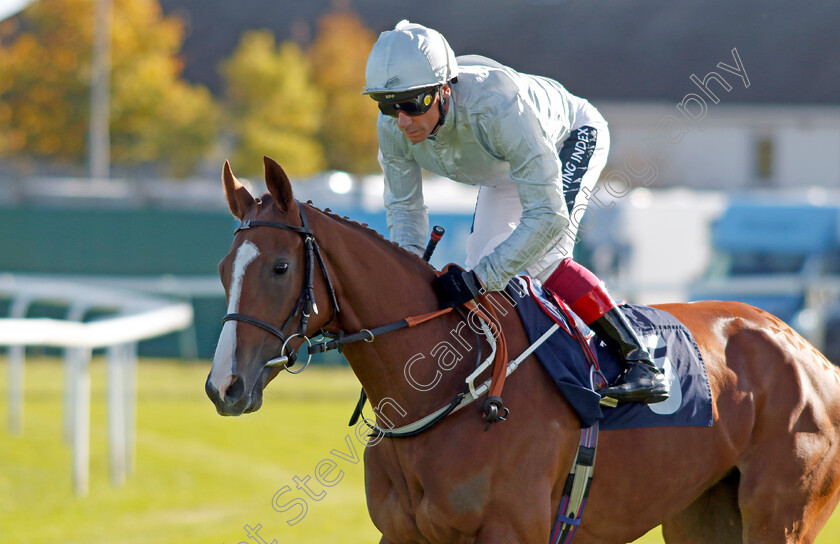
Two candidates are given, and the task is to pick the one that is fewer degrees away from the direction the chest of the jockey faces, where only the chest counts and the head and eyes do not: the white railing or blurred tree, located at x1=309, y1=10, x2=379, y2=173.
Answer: the white railing

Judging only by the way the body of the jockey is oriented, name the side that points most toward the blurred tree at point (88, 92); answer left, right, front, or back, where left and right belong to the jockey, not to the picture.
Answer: right

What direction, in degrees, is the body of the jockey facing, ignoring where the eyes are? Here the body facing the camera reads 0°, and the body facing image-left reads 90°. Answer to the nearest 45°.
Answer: approximately 45°

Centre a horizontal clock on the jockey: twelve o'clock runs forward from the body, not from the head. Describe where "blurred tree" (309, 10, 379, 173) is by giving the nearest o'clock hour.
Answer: The blurred tree is roughly at 4 o'clock from the jockey.

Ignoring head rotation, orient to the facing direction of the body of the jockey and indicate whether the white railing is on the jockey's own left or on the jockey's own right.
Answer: on the jockey's own right

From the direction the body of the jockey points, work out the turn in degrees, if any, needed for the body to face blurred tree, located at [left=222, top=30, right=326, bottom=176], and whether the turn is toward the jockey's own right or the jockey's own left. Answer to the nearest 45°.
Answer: approximately 135° to the jockey's own right
